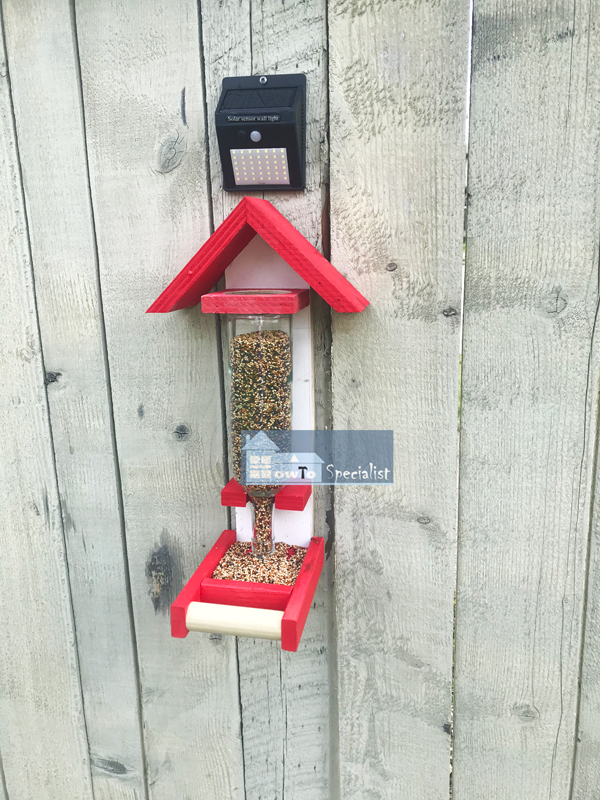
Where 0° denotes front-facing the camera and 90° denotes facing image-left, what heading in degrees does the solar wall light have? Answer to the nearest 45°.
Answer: approximately 0°
